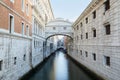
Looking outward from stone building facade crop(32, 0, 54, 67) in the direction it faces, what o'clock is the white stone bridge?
The white stone bridge is roughly at 10 o'clock from the stone building facade.

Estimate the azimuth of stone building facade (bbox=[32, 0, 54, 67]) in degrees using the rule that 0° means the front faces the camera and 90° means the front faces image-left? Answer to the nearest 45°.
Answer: approximately 270°
